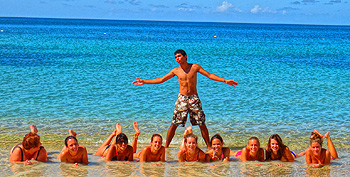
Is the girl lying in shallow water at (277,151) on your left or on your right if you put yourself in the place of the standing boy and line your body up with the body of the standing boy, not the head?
on your left

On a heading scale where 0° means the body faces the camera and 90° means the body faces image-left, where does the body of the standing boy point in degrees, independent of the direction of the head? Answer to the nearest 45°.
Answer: approximately 0°

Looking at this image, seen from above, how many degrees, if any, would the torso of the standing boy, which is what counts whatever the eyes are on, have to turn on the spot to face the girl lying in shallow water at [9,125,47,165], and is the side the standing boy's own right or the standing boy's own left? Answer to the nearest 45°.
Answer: approximately 90° to the standing boy's own right

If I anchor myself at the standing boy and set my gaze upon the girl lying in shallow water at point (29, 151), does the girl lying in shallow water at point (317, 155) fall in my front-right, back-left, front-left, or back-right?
back-left

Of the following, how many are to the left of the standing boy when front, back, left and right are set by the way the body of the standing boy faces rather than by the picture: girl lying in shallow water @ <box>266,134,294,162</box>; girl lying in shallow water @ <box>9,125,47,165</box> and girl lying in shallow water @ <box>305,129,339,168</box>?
2

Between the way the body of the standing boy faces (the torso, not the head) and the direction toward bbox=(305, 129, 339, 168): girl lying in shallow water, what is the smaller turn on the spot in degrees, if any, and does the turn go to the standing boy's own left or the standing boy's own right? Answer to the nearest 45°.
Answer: approximately 90° to the standing boy's own left
